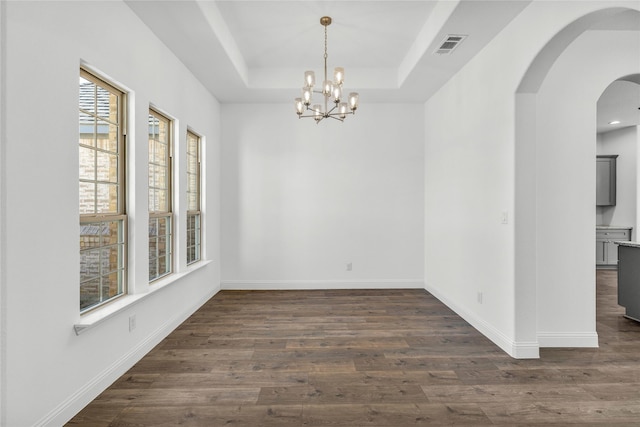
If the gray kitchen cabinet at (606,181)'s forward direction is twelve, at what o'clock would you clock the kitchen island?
The kitchen island is roughly at 12 o'clock from the gray kitchen cabinet.

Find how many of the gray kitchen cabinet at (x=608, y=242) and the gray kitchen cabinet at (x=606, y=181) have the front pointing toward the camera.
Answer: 2

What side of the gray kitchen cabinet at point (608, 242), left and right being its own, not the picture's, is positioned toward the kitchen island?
front

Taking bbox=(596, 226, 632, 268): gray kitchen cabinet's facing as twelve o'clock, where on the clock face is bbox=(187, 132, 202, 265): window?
The window is roughly at 1 o'clock from the gray kitchen cabinet.

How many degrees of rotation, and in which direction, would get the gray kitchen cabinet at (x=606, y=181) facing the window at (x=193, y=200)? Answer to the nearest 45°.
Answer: approximately 45° to its right

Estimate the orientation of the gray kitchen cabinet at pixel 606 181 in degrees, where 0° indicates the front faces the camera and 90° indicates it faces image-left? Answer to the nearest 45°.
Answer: approximately 0°

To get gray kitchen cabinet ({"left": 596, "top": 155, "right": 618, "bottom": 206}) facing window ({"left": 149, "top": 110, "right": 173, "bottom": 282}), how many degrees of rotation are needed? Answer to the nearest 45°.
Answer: approximately 45° to its right
